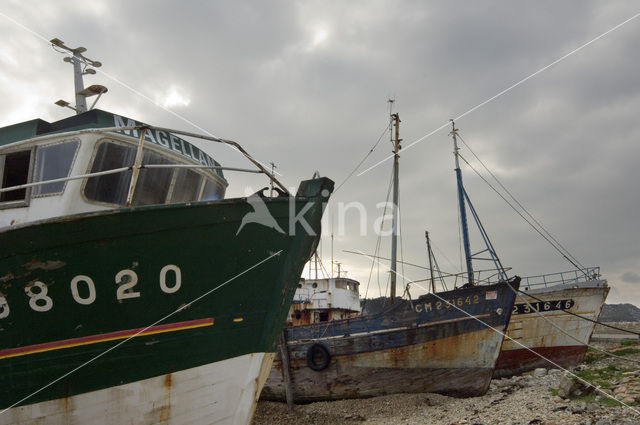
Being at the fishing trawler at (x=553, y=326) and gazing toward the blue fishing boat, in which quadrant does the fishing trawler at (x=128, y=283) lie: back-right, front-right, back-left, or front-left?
front-left

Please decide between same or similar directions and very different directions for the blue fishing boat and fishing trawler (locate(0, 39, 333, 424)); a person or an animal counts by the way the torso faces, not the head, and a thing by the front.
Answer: same or similar directions

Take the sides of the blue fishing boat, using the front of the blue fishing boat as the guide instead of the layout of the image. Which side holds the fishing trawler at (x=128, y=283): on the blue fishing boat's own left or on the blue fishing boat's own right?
on the blue fishing boat's own right

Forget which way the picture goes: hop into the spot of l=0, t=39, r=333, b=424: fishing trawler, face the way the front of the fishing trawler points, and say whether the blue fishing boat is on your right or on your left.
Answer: on your left

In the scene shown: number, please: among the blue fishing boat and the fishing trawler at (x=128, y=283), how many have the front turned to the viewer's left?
0

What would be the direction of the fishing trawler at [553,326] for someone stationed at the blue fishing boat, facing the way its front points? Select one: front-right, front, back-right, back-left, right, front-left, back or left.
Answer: front-left

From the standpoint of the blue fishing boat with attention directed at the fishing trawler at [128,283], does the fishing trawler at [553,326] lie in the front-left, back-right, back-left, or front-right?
back-left

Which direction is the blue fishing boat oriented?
to the viewer's right

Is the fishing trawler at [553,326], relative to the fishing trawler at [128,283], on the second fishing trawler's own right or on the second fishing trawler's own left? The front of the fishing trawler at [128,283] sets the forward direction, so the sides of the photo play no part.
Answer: on the second fishing trawler's own left

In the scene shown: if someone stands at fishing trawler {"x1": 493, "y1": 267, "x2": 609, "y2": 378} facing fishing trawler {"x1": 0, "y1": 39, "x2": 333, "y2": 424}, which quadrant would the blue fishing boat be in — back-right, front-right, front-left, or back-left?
front-right
